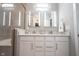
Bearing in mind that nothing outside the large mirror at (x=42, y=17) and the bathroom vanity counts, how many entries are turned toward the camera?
2

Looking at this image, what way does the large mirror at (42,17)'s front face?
toward the camera

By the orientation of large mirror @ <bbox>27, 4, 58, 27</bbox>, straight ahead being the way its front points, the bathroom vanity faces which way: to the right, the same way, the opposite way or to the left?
the same way

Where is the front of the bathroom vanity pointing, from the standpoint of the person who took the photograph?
facing the viewer
